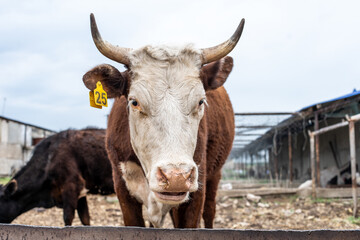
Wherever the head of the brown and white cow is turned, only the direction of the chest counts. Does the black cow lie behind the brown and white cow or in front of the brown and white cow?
behind

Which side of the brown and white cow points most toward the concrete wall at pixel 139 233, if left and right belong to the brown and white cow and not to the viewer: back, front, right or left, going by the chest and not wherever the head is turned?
front

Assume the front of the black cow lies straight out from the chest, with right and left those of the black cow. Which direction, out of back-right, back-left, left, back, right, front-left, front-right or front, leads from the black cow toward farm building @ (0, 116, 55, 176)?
right

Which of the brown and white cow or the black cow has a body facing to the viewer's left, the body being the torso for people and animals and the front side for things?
the black cow

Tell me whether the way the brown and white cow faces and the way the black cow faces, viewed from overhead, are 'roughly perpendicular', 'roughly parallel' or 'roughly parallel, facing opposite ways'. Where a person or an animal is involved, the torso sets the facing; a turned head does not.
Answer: roughly perpendicular

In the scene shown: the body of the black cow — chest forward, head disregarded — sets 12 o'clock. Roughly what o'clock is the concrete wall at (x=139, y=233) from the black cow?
The concrete wall is roughly at 9 o'clock from the black cow.

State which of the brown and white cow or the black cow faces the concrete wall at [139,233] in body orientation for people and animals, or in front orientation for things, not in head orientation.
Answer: the brown and white cow

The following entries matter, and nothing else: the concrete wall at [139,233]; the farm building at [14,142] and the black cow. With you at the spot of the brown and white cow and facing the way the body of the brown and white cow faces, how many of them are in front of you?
1

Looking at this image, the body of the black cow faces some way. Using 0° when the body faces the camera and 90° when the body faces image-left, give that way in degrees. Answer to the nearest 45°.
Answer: approximately 90°

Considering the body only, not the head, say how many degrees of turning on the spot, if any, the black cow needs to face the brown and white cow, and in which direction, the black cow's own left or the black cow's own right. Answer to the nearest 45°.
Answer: approximately 90° to the black cow's own left

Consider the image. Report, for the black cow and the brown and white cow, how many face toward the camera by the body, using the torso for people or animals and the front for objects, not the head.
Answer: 1
